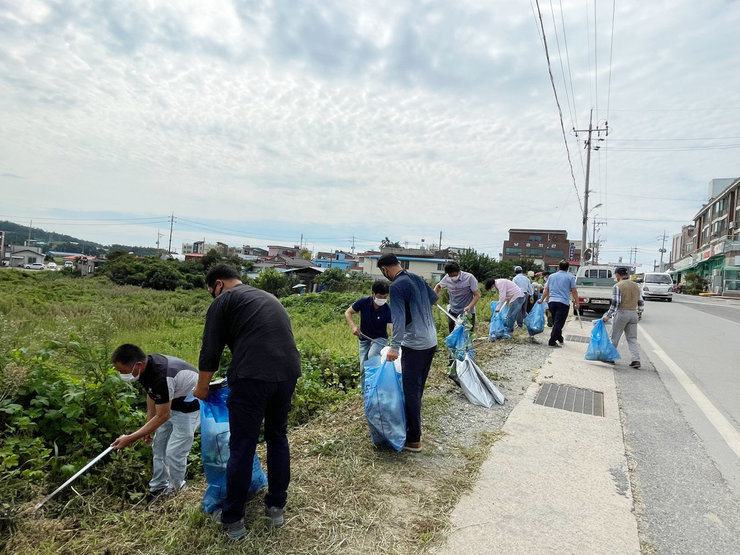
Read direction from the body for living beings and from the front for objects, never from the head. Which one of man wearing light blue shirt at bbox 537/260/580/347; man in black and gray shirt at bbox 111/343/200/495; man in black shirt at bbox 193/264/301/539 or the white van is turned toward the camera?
the white van

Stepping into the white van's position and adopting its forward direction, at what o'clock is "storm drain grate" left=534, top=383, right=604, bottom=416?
The storm drain grate is roughly at 12 o'clock from the white van.

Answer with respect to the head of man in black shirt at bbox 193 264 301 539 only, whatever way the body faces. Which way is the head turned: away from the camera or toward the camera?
away from the camera

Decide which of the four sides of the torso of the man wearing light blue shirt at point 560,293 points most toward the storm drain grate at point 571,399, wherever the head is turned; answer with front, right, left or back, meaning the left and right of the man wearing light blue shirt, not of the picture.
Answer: back

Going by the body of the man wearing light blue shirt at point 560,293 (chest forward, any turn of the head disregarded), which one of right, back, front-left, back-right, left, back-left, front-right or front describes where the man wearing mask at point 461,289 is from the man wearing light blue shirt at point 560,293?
back-left

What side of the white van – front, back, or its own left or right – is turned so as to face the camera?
front

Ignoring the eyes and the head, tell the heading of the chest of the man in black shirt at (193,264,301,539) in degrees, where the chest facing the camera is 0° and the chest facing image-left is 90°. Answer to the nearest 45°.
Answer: approximately 135°

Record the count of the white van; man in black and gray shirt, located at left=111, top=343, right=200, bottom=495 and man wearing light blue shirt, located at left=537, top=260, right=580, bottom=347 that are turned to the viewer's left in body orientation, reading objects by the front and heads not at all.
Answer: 1

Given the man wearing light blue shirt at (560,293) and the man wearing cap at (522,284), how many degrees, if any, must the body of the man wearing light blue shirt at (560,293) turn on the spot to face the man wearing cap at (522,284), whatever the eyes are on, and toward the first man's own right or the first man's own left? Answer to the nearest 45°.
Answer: approximately 45° to the first man's own left

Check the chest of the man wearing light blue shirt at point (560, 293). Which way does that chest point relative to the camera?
away from the camera

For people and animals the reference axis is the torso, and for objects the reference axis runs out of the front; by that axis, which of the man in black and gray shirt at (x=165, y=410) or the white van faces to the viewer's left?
the man in black and gray shirt

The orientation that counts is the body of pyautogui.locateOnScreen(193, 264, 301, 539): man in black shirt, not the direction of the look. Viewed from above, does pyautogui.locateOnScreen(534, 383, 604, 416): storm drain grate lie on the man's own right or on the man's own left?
on the man's own right

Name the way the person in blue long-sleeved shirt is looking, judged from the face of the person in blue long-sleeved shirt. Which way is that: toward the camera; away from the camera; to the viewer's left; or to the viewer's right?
to the viewer's left

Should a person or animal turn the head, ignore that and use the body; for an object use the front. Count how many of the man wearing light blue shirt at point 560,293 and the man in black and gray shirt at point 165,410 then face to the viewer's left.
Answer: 1

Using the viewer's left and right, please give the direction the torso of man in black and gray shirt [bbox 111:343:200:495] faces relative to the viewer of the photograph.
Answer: facing to the left of the viewer

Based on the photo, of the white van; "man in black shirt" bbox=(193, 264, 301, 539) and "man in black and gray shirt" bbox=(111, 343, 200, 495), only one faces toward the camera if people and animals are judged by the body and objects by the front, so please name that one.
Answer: the white van

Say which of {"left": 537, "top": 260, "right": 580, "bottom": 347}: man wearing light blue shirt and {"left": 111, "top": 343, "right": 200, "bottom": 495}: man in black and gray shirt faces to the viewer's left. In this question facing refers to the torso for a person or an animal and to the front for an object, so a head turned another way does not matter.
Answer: the man in black and gray shirt

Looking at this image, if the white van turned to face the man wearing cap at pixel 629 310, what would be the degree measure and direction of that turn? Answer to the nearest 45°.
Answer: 0° — it already faces them
